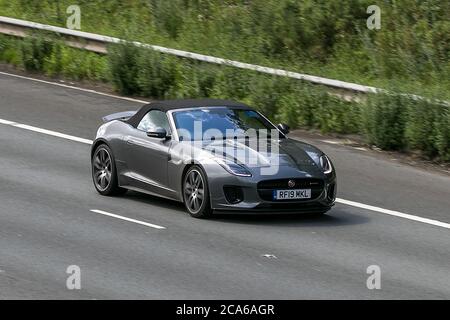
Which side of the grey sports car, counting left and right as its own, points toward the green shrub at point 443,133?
left

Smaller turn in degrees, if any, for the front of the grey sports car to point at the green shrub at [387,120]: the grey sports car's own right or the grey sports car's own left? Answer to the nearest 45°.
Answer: approximately 90° to the grey sports car's own left

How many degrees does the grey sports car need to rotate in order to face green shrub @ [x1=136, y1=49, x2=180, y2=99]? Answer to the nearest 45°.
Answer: approximately 135° to its left

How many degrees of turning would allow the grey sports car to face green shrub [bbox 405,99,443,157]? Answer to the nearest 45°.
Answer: approximately 90° to its left

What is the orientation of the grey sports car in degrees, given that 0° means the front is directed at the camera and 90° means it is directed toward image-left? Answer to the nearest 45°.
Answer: approximately 315°

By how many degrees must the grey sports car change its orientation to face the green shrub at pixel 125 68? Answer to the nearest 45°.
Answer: approximately 135° to its left
